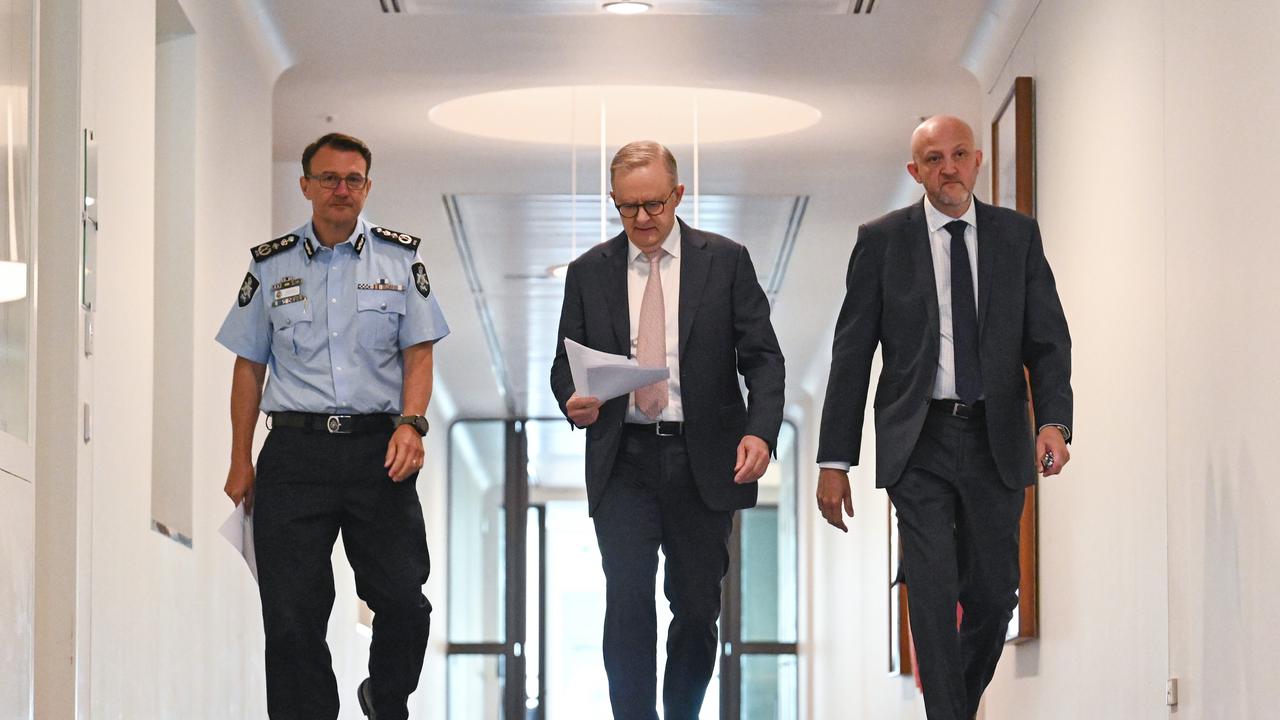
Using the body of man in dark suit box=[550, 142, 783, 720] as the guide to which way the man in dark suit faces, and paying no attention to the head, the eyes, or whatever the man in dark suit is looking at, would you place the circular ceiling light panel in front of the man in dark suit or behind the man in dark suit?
behind

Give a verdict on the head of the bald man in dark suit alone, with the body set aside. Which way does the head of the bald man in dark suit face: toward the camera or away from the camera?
toward the camera

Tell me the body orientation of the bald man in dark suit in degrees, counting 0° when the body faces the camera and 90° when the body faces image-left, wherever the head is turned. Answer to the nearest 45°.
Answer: approximately 0°

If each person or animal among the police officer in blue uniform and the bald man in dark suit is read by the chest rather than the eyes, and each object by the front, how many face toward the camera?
2

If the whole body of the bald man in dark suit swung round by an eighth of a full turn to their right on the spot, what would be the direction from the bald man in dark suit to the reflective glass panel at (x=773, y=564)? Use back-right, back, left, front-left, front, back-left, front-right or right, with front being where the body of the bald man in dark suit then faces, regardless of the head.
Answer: back-right

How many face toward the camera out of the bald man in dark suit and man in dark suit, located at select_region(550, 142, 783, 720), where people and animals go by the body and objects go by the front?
2

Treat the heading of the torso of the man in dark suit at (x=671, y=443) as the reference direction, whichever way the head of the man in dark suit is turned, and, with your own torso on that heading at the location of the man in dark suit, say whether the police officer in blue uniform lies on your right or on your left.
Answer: on your right

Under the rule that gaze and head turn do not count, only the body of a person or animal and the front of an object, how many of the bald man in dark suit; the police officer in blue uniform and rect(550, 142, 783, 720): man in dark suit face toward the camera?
3

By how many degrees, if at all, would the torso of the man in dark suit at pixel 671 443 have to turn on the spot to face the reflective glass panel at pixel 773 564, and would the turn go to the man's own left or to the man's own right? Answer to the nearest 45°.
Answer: approximately 180°

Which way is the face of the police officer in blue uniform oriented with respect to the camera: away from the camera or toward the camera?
toward the camera

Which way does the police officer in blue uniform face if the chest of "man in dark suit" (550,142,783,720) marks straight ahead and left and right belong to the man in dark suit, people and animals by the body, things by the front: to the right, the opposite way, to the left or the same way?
the same way

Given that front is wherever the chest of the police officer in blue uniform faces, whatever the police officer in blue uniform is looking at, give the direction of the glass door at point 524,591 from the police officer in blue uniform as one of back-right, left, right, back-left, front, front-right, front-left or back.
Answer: back

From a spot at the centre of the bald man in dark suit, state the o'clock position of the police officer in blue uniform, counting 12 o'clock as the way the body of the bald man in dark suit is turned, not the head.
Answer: The police officer in blue uniform is roughly at 3 o'clock from the bald man in dark suit.

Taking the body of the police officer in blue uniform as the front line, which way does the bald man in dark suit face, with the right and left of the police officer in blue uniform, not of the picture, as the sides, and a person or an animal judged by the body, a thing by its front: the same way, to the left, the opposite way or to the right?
the same way

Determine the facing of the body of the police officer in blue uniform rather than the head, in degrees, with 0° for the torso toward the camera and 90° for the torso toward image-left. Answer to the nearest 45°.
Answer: approximately 0°
